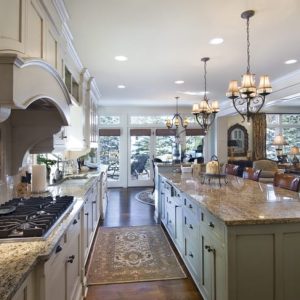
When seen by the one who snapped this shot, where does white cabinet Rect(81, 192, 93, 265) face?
facing to the right of the viewer

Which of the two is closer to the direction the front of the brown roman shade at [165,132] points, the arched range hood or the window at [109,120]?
the arched range hood

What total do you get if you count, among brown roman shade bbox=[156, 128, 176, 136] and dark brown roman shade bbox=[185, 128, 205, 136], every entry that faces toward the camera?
2

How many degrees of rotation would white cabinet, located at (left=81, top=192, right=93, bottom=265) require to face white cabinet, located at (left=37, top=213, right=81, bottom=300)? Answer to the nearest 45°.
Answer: approximately 90° to its right

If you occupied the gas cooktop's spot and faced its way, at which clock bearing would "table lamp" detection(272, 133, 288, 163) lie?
The table lamp is roughly at 11 o'clock from the gas cooktop.

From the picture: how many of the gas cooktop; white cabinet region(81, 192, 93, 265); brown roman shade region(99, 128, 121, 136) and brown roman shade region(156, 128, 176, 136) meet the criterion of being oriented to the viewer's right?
2
